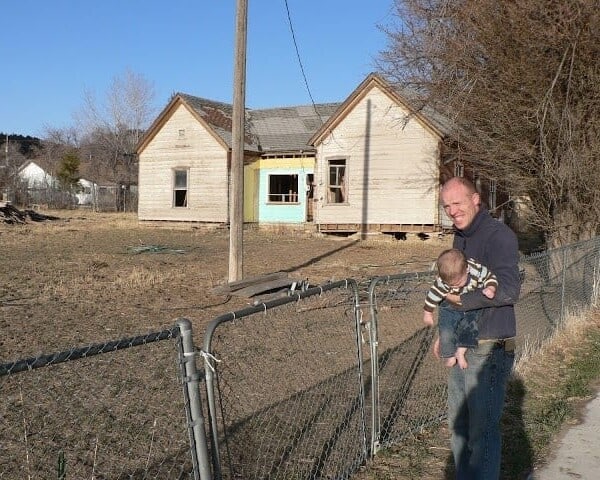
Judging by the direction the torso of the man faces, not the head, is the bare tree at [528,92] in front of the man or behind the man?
behind

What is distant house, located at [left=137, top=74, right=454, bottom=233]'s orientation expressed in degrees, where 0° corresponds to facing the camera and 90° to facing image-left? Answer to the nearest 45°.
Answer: approximately 0°

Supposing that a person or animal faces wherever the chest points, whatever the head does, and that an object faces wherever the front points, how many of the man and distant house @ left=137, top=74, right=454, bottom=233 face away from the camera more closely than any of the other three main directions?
0

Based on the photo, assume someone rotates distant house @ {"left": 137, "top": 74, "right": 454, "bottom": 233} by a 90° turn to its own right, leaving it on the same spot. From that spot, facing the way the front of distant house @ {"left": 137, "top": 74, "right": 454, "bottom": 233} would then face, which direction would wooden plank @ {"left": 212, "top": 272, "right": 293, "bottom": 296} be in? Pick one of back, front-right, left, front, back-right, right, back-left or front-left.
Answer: left

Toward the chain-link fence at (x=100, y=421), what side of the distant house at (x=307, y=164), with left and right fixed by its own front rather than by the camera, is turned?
front

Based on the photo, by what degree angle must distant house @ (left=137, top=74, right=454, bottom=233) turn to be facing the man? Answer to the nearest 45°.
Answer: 0° — it already faces them

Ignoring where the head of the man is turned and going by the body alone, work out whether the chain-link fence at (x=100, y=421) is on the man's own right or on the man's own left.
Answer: on the man's own right

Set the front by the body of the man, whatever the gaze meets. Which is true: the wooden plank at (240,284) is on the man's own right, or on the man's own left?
on the man's own right

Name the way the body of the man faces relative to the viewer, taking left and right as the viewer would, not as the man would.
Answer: facing the viewer and to the left of the viewer

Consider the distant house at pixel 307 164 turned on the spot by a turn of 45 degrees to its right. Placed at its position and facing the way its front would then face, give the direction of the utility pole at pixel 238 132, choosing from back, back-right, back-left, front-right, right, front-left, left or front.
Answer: front-left

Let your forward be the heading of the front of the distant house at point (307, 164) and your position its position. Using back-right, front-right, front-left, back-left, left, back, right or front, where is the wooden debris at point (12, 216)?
right
